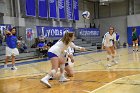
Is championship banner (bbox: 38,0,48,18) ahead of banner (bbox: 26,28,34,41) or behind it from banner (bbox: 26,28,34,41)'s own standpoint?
behind

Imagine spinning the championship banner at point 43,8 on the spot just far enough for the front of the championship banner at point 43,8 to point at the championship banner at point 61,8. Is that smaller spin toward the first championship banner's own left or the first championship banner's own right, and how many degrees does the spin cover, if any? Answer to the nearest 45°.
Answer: approximately 135° to the first championship banner's own left

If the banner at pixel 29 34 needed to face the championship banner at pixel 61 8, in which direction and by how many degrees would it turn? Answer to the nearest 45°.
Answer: approximately 135° to its left

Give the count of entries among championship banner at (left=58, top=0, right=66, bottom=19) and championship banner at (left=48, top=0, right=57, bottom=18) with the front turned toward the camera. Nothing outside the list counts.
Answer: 2

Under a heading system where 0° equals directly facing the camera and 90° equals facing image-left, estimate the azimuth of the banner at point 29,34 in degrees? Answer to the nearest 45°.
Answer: approximately 0°

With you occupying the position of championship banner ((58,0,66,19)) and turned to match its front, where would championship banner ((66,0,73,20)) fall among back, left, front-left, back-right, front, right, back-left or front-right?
back-left
